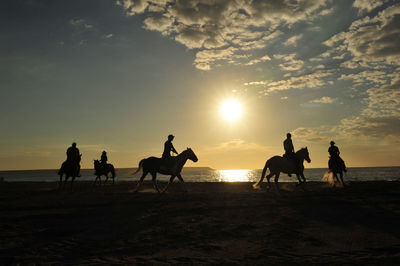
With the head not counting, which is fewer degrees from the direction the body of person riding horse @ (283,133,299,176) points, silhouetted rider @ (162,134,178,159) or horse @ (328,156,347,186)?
the horse

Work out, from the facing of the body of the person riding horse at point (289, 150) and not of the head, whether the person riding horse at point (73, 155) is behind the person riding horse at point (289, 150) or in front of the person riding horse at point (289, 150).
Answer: behind

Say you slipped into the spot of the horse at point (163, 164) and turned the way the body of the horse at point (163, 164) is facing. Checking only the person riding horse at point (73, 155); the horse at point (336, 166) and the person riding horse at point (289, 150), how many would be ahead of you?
2

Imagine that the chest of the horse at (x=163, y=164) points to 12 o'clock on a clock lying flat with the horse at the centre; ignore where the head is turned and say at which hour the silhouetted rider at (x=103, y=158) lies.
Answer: The silhouetted rider is roughly at 8 o'clock from the horse.

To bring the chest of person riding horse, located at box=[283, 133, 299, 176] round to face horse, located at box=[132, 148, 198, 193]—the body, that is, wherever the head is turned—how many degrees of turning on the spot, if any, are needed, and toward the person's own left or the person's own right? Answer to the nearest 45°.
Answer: approximately 180°

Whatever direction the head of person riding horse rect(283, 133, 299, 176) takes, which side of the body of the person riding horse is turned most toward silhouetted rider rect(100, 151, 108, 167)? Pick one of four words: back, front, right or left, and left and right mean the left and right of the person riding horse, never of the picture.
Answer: back

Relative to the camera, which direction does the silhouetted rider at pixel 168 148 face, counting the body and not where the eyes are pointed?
to the viewer's right

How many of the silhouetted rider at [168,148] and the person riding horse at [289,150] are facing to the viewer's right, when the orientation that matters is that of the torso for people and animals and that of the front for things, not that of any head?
2

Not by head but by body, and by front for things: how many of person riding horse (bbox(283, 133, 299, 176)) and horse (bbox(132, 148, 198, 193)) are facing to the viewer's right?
2

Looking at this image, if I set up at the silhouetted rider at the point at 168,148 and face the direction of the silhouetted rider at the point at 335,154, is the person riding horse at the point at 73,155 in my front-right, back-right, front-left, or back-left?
back-left

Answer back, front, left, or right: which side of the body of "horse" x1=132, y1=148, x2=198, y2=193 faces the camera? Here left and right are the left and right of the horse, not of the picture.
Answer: right

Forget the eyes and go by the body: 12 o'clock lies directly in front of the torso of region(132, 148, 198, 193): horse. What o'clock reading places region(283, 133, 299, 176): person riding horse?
The person riding horse is roughly at 12 o'clock from the horse.

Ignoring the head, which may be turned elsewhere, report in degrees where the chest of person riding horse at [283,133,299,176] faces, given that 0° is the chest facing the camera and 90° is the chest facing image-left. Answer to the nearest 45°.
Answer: approximately 270°

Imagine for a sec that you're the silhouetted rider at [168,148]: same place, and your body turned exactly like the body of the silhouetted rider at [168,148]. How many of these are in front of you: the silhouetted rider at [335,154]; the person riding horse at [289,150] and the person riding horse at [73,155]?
2

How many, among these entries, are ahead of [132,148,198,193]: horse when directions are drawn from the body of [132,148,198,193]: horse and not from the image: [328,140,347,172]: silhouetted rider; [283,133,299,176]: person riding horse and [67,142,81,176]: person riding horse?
2
